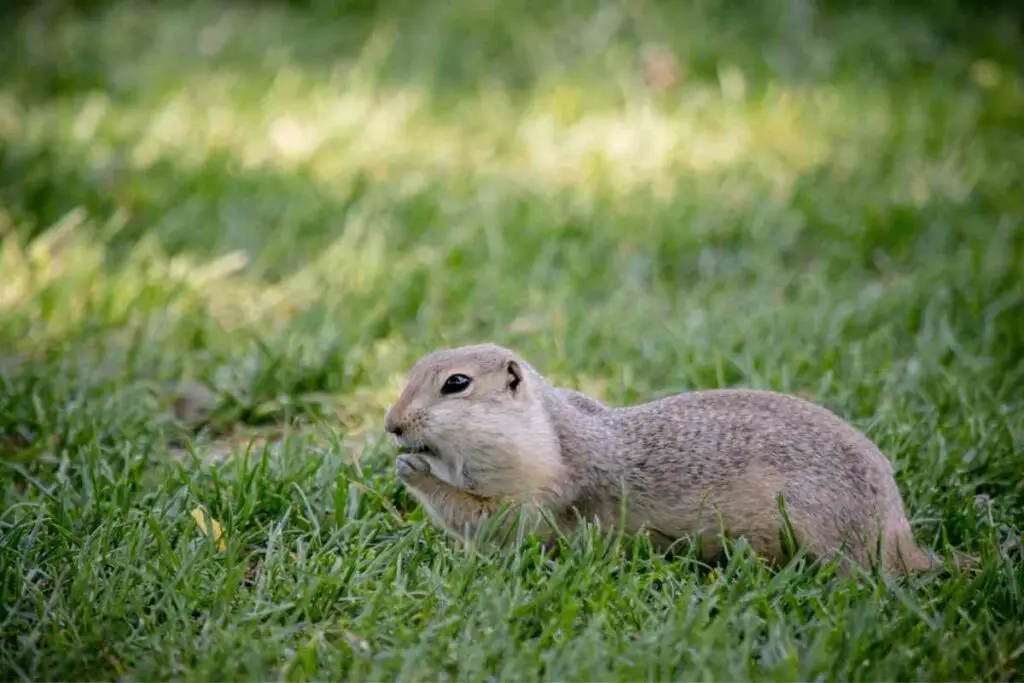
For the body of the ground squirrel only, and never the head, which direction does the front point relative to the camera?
to the viewer's left

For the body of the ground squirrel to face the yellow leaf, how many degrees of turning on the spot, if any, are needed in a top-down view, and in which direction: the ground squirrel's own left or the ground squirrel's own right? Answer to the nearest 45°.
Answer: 0° — it already faces it
